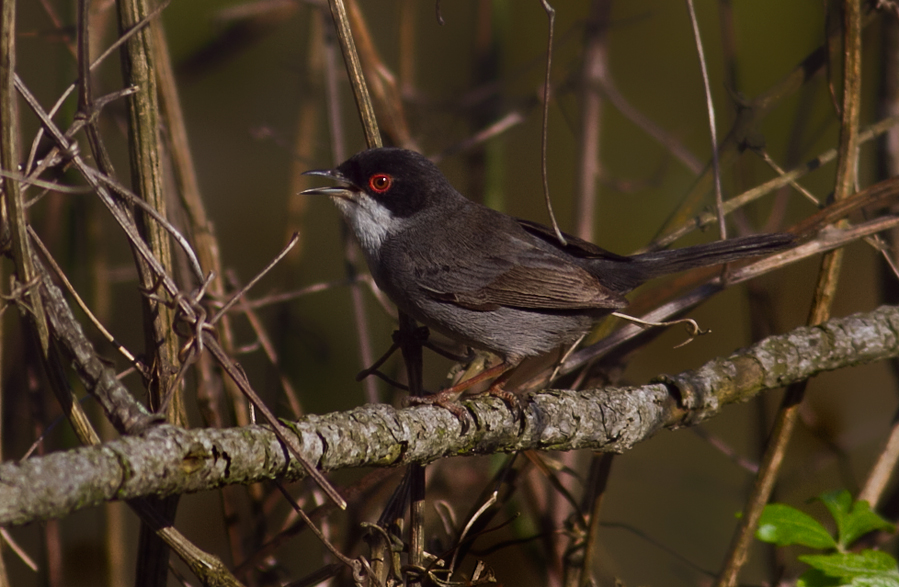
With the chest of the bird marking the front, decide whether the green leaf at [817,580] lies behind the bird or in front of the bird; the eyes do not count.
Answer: behind

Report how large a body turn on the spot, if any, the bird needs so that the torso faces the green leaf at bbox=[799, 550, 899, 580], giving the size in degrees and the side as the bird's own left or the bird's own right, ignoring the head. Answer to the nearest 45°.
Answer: approximately 135° to the bird's own left

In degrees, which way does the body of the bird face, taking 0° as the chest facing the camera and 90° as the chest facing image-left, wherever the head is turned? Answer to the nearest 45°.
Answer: approximately 90°
